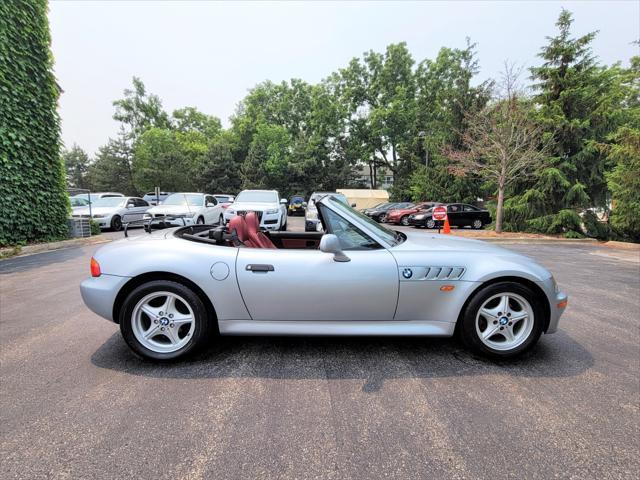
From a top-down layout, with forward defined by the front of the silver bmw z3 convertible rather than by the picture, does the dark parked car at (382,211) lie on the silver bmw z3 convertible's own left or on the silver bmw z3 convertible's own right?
on the silver bmw z3 convertible's own left

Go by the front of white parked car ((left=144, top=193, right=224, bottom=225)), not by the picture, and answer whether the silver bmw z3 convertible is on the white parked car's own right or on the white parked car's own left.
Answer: on the white parked car's own left

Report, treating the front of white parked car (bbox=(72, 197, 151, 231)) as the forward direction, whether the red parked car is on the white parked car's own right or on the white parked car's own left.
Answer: on the white parked car's own left

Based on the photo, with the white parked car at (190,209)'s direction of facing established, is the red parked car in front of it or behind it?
behind

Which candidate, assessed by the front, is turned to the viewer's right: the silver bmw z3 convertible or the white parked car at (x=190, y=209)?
the silver bmw z3 convertible

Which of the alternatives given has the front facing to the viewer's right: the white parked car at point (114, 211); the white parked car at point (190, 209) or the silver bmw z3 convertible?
the silver bmw z3 convertible

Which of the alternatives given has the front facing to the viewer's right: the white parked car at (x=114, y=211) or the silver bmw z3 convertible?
the silver bmw z3 convertible

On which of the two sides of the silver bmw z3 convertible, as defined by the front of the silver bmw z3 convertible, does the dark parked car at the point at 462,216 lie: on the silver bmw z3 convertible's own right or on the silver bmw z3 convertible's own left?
on the silver bmw z3 convertible's own left

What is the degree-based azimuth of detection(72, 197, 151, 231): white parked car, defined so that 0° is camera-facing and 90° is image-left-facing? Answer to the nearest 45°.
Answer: approximately 45°

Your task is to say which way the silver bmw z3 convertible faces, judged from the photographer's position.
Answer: facing to the right of the viewer

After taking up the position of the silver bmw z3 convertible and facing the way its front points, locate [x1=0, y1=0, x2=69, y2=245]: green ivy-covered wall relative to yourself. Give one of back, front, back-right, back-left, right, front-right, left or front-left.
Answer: back-left

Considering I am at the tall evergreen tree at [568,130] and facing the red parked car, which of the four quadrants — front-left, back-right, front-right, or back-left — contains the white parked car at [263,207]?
front-left
